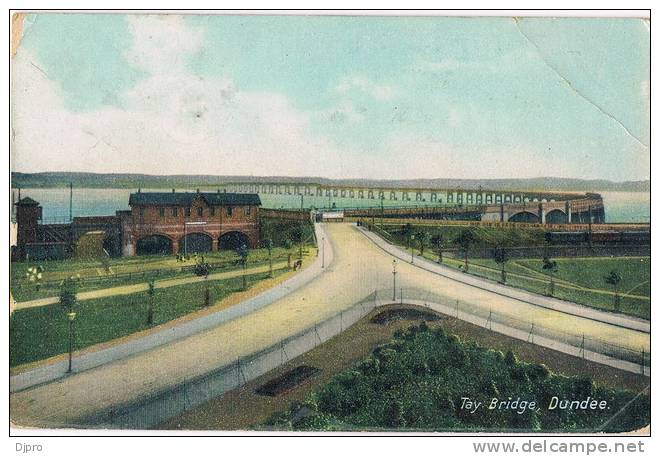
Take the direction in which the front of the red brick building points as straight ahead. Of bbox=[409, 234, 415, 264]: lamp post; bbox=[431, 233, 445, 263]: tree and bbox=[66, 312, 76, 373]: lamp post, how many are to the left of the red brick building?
2

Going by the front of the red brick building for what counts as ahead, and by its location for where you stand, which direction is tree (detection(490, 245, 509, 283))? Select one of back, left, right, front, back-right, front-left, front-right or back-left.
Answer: left

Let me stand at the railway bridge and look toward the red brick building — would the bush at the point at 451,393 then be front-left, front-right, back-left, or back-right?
front-left

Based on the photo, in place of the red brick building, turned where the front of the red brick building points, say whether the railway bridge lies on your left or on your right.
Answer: on your left

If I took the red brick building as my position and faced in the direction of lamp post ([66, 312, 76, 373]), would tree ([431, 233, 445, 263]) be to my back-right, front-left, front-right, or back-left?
front-left

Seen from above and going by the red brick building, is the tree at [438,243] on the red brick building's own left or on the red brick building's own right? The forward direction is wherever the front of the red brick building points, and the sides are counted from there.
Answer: on the red brick building's own left

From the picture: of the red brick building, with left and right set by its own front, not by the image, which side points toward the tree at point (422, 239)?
left

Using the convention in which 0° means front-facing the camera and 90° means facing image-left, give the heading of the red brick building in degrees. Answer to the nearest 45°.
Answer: approximately 0°

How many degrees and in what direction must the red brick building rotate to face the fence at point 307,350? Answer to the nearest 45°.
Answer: approximately 45° to its left

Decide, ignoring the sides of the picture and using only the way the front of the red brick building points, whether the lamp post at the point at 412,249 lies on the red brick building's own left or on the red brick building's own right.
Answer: on the red brick building's own left

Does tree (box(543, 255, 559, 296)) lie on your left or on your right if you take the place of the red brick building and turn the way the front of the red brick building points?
on your left
